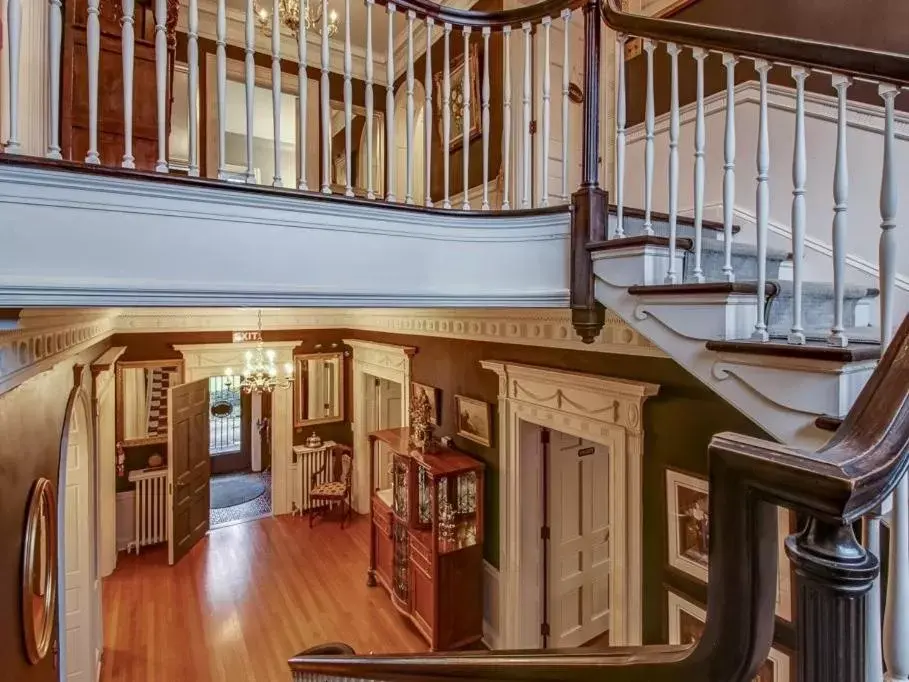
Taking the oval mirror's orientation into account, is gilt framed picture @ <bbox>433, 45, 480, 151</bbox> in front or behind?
in front

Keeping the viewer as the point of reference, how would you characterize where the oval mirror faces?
facing to the right of the viewer

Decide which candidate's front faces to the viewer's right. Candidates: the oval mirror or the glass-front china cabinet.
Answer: the oval mirror

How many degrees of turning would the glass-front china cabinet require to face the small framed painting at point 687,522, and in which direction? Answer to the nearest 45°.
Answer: approximately 90° to its left

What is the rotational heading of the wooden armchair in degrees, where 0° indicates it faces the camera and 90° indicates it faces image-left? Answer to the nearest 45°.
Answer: approximately 45°

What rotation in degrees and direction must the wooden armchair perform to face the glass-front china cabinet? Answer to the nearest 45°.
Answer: approximately 45° to its left
